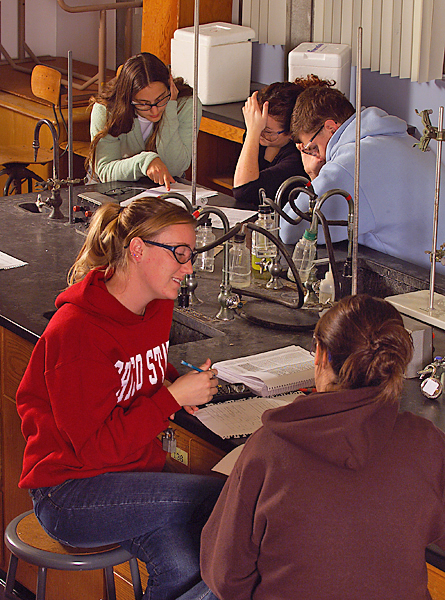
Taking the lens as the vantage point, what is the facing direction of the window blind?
facing the viewer and to the left of the viewer

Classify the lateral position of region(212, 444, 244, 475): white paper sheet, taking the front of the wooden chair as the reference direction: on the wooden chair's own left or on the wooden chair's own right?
on the wooden chair's own left

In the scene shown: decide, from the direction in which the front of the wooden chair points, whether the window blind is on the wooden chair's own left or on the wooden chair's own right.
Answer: on the wooden chair's own left

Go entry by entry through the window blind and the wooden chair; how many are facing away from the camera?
0

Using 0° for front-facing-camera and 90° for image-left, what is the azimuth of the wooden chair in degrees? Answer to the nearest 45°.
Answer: approximately 45°

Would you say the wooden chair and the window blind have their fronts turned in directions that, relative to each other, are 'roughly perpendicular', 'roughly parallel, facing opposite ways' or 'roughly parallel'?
roughly parallel

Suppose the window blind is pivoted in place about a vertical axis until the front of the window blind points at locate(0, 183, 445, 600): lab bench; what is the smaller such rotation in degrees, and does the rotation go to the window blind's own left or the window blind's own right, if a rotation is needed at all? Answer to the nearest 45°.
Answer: approximately 45° to the window blind's own left

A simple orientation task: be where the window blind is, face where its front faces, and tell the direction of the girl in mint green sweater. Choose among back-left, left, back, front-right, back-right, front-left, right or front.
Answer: front

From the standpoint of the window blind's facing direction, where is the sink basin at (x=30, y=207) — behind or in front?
in front

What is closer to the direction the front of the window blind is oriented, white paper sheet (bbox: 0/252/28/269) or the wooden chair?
the white paper sheet
